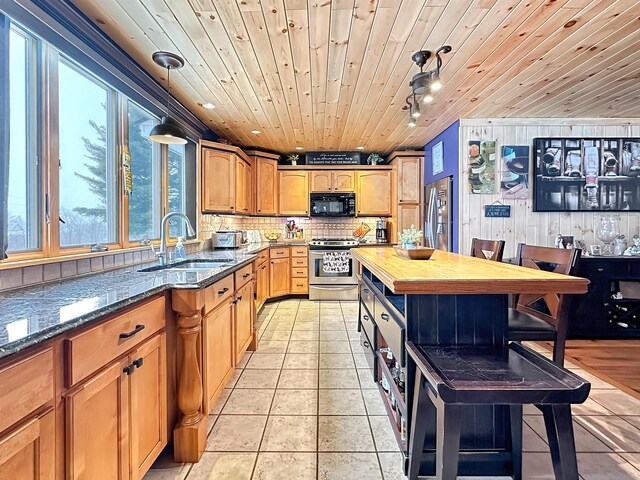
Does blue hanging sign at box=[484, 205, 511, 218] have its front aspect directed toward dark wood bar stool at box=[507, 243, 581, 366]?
yes

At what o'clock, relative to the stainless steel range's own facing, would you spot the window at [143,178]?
The window is roughly at 1 o'clock from the stainless steel range.

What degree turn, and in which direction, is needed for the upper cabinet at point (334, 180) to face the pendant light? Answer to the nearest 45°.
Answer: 0° — it already faces it

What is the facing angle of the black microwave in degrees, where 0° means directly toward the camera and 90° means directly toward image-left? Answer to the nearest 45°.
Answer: approximately 0°

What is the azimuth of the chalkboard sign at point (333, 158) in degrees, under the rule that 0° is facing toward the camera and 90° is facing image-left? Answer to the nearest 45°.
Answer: approximately 0°
